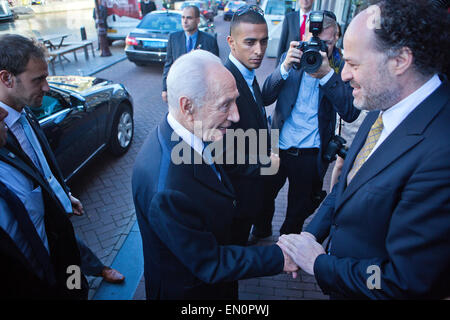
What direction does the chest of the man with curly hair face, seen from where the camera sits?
to the viewer's left

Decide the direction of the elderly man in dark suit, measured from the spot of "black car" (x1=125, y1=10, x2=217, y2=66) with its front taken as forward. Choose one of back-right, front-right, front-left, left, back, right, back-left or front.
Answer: back-right

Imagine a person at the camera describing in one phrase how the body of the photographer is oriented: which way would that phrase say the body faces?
toward the camera

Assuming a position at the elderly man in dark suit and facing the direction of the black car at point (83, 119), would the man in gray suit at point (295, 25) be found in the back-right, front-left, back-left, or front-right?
front-right

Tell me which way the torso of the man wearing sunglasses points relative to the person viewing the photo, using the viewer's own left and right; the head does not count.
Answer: facing the viewer and to the right of the viewer

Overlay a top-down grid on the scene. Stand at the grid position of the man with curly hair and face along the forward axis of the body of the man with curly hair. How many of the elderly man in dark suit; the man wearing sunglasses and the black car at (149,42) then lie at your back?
0

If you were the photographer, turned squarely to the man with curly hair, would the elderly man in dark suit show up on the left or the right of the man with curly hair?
right

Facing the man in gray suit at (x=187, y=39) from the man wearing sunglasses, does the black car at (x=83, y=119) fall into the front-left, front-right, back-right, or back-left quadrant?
front-left

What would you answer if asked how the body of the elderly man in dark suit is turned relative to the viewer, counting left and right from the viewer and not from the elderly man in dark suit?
facing to the right of the viewer

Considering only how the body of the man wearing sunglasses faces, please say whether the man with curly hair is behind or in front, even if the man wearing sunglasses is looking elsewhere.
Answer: in front

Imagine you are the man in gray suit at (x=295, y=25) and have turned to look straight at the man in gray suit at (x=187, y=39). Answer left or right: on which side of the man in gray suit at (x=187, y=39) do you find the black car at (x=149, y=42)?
right

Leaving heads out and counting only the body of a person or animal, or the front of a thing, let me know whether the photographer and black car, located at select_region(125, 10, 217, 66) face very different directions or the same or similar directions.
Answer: very different directions

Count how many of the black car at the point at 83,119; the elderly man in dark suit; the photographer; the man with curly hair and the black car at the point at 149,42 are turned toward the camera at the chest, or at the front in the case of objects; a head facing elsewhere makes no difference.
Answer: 1

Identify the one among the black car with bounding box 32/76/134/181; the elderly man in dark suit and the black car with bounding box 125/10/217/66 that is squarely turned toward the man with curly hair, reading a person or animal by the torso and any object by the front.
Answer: the elderly man in dark suit

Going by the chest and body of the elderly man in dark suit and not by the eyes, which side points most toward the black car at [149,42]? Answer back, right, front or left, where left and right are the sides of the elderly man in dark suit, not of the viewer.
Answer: left

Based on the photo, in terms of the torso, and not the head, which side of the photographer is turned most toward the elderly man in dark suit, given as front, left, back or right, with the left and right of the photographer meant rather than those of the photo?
front

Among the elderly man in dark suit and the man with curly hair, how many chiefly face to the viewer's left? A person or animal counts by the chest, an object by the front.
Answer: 1

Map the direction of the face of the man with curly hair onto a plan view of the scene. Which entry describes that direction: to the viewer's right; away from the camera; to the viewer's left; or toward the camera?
to the viewer's left
